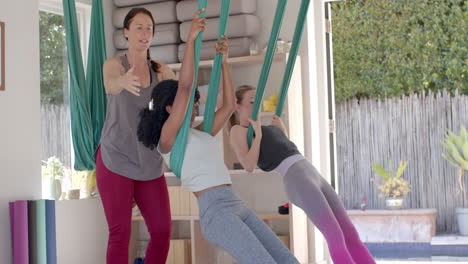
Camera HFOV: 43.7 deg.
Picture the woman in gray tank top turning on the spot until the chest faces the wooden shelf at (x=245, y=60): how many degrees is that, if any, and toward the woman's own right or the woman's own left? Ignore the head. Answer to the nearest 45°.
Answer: approximately 90° to the woman's own left

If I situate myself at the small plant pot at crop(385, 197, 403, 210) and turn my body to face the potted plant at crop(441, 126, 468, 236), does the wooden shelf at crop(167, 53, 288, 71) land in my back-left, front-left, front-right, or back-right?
back-right

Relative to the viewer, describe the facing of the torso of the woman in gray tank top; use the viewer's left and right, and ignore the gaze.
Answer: facing the viewer and to the right of the viewer

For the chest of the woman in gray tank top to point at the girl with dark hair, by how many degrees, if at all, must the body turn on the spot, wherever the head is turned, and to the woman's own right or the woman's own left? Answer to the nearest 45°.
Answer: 0° — they already face them

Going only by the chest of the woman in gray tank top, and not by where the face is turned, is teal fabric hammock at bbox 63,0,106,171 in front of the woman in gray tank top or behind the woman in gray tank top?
behind

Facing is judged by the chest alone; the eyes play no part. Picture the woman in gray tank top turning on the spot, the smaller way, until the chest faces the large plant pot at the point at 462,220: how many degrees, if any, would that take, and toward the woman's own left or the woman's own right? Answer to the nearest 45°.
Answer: approximately 90° to the woman's own left

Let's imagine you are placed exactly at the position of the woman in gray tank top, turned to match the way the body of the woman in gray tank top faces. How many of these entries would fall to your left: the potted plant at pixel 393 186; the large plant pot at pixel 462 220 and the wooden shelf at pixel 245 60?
3

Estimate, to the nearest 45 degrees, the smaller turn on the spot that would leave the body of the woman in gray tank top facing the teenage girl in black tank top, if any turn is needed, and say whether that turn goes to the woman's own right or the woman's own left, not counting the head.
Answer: approximately 45° to the woman's own left

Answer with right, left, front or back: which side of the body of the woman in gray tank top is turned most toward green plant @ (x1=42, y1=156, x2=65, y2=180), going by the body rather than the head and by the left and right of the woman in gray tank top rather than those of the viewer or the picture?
back

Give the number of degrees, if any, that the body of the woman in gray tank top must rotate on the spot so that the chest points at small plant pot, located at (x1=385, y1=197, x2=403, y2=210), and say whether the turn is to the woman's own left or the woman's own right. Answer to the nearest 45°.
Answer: approximately 90° to the woman's own left

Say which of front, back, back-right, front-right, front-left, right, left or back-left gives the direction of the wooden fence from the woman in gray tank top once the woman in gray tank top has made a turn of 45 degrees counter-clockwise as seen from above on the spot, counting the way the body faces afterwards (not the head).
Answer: front-left

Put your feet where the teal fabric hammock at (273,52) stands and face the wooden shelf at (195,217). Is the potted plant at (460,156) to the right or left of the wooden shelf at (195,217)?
right

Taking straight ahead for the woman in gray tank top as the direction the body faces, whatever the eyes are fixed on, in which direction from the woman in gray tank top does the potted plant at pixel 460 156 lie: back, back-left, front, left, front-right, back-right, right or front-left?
left
